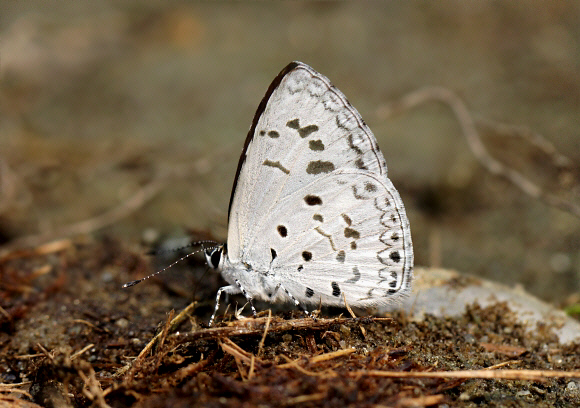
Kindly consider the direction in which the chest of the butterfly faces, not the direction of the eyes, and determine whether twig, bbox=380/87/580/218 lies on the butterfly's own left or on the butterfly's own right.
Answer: on the butterfly's own right

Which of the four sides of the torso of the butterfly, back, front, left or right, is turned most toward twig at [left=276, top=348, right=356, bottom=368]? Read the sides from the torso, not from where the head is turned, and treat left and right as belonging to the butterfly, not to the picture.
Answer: left

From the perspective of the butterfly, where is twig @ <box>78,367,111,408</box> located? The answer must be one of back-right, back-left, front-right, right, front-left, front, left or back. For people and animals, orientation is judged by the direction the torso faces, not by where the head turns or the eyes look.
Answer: front-left

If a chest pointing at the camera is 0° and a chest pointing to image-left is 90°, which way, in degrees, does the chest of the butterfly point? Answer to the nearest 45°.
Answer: approximately 90°
